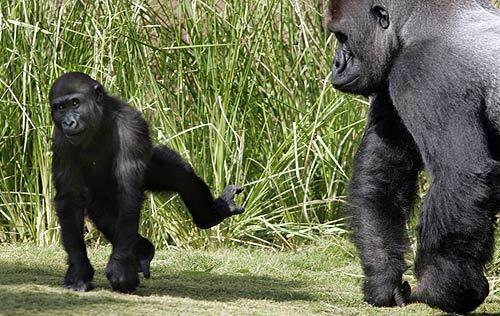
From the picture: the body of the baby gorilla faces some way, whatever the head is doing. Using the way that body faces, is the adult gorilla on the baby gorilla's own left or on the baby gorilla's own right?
on the baby gorilla's own left

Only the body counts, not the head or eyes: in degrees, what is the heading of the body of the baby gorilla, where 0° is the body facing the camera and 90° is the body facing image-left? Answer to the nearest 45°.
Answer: approximately 45°

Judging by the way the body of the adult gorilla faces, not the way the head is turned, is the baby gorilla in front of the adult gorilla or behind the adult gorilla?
in front

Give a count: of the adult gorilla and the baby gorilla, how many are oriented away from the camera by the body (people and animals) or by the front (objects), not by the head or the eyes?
0
